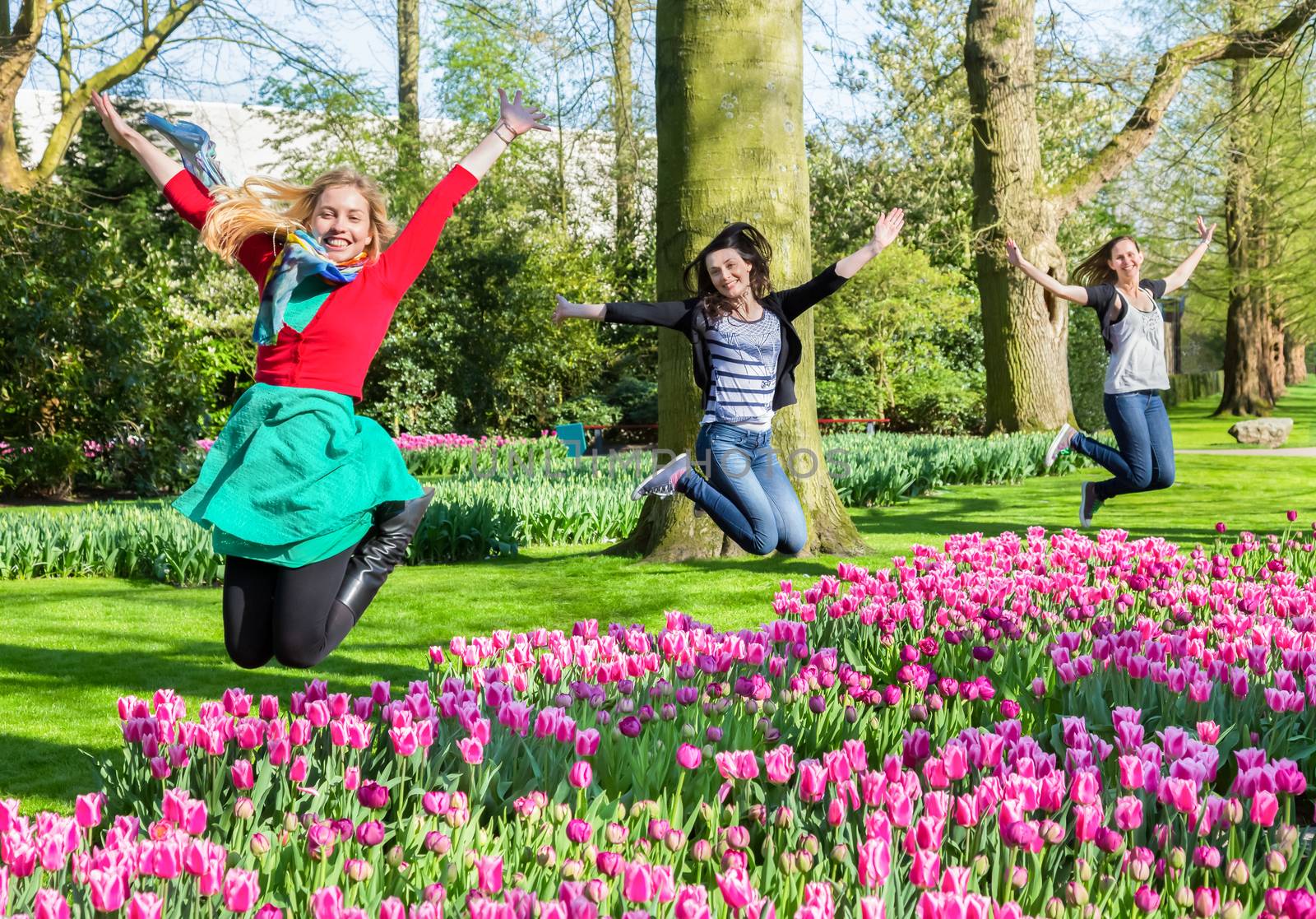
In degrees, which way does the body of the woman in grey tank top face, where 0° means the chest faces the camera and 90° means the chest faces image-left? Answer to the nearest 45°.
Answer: approximately 315°

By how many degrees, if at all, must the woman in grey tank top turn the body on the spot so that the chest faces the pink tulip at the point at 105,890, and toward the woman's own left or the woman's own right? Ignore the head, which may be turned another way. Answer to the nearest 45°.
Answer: approximately 45° to the woman's own right

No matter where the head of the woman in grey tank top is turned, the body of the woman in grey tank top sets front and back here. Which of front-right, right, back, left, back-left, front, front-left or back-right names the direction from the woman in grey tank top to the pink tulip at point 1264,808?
front-right

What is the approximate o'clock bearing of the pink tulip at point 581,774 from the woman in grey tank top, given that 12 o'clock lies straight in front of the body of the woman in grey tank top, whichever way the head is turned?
The pink tulip is roughly at 2 o'clock from the woman in grey tank top.

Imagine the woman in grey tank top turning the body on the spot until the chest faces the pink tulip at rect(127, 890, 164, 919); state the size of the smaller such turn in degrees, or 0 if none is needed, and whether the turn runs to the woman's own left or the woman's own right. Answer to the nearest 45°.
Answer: approximately 45° to the woman's own right

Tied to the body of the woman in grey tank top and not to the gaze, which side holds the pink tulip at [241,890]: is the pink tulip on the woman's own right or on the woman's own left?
on the woman's own right

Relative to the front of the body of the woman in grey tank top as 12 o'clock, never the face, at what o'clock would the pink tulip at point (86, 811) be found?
The pink tulip is roughly at 2 o'clock from the woman in grey tank top.

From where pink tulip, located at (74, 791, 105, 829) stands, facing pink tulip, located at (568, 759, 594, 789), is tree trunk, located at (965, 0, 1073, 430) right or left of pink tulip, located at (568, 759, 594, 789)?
left

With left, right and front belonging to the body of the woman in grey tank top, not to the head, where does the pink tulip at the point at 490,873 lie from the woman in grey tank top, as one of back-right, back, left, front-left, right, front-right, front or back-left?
front-right

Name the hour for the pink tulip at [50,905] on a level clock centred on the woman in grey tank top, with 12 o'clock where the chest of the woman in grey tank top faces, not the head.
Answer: The pink tulip is roughly at 2 o'clock from the woman in grey tank top.
